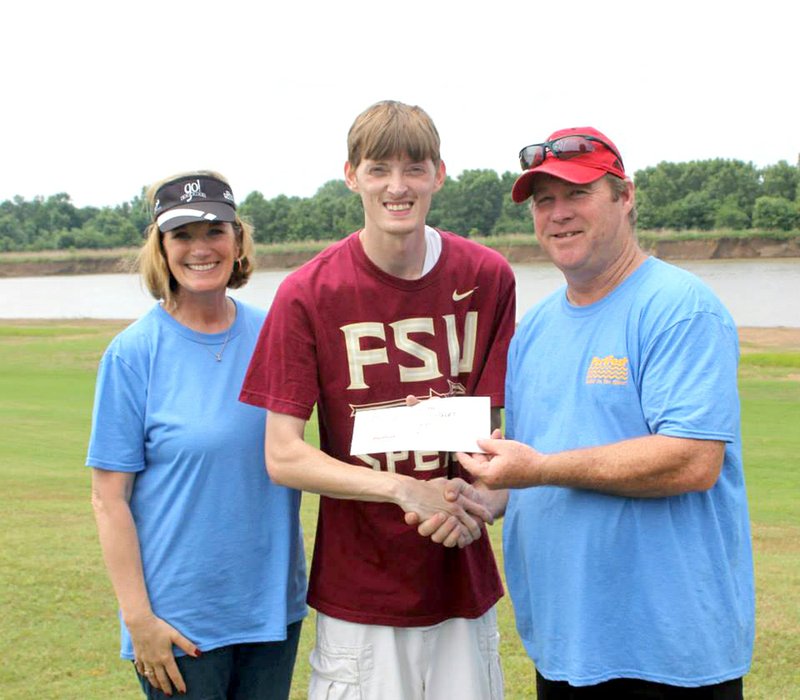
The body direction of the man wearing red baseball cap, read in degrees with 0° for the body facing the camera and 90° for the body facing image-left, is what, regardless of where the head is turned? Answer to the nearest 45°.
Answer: approximately 45°

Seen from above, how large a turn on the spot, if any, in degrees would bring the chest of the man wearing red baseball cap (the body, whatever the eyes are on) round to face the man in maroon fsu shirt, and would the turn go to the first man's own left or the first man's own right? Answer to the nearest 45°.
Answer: approximately 45° to the first man's own right
